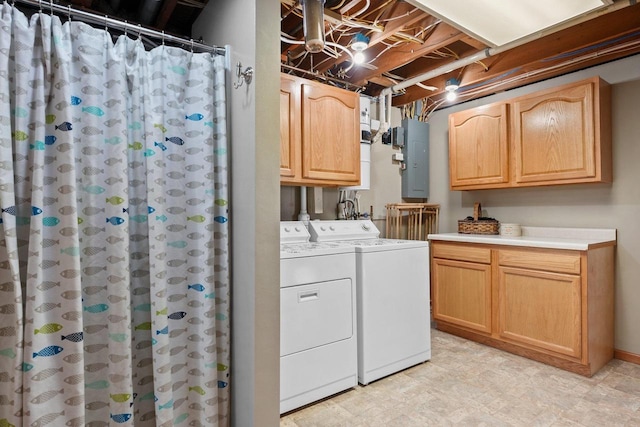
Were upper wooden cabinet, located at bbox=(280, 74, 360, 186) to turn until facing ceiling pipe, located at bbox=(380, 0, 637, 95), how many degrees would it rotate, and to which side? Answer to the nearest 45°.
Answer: approximately 45° to its left

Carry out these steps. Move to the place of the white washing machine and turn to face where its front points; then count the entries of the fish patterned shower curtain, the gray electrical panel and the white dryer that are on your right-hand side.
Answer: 2

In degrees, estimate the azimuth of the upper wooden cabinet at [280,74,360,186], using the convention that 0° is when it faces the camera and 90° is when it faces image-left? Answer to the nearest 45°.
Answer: approximately 315°

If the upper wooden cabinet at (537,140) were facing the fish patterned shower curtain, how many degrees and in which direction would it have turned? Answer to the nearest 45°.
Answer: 0° — it already faces it

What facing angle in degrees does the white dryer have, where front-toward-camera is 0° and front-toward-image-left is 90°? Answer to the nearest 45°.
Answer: approximately 315°

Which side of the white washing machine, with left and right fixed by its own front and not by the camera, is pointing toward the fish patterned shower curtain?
right

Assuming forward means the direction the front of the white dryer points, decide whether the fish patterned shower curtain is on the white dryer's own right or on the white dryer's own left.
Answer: on the white dryer's own right

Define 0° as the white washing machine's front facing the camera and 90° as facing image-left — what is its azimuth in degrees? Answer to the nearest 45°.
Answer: approximately 315°
